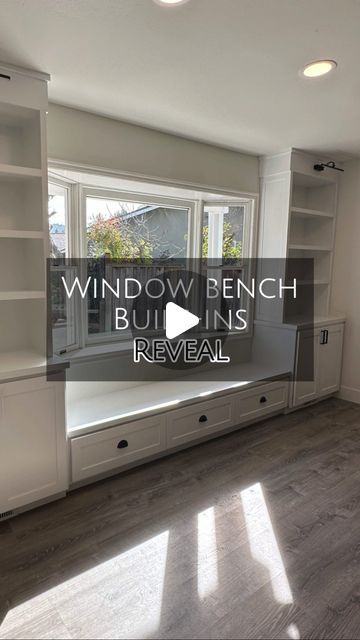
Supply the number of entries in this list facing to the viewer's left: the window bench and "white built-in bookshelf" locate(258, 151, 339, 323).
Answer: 0

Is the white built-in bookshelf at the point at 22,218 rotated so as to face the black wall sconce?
no

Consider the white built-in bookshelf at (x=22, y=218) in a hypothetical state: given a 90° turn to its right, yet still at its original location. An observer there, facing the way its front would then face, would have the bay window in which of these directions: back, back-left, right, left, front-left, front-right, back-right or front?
back

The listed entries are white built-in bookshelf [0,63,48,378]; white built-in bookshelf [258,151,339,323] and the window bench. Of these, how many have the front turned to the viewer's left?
0

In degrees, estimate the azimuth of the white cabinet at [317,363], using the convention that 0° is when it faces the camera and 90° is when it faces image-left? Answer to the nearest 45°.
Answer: approximately 315°

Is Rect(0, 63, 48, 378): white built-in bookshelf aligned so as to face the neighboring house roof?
no

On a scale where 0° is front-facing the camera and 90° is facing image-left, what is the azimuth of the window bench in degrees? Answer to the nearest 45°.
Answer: approximately 315°

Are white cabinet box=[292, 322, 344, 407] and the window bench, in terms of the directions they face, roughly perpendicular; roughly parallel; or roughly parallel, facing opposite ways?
roughly parallel

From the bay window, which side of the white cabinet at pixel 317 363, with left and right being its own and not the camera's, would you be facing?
right

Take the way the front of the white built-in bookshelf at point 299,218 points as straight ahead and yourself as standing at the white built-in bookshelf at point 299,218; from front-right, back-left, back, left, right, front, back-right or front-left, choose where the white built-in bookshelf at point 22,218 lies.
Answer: right

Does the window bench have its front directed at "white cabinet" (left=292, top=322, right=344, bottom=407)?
no

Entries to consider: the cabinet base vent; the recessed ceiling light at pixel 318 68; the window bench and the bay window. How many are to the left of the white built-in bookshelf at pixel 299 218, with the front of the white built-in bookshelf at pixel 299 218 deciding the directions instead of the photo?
0

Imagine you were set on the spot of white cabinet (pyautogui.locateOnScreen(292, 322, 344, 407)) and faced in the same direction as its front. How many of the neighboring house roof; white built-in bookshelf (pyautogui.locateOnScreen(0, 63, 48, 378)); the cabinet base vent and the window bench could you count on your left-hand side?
0

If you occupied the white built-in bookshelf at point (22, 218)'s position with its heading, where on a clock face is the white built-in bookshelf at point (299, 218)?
the white built-in bookshelf at point (299, 218) is roughly at 10 o'clock from the white built-in bookshelf at point (22, 218).
